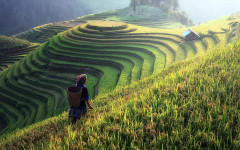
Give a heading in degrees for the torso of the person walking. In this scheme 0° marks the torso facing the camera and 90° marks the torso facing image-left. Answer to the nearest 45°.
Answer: approximately 225°
